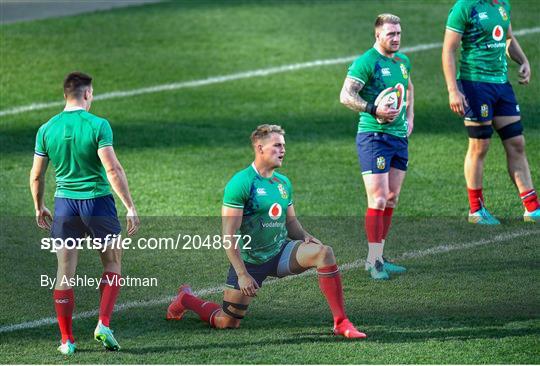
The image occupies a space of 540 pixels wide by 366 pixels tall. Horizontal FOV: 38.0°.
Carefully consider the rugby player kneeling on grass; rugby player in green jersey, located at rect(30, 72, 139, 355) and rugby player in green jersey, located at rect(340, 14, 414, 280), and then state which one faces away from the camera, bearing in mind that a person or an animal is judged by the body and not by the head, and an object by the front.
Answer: rugby player in green jersey, located at rect(30, 72, 139, 355)

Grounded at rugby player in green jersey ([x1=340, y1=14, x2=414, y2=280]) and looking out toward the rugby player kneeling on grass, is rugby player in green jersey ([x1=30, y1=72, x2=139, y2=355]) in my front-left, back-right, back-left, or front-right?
front-right

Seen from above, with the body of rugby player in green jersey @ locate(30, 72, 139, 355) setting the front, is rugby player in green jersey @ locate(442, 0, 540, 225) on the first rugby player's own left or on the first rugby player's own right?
on the first rugby player's own right

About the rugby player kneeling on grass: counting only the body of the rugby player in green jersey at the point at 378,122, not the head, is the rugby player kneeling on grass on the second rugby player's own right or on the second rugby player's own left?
on the second rugby player's own right

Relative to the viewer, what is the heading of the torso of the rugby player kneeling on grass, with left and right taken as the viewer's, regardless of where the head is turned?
facing the viewer and to the right of the viewer

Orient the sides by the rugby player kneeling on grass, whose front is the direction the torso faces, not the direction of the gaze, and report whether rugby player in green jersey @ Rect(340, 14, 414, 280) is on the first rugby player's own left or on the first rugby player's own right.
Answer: on the first rugby player's own left

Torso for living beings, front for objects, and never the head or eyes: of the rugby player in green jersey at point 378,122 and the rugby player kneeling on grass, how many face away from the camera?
0

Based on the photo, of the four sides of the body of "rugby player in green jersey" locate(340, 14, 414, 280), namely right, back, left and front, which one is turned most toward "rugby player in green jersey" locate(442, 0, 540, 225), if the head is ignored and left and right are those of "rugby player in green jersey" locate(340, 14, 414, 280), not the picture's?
left

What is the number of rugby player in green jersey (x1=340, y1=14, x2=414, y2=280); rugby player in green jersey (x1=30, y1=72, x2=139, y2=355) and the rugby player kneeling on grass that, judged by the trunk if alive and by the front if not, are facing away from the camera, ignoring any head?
1

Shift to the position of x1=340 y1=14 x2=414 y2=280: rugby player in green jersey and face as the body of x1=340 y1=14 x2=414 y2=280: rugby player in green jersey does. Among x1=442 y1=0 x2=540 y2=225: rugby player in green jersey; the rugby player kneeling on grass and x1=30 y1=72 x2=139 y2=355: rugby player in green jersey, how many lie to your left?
1

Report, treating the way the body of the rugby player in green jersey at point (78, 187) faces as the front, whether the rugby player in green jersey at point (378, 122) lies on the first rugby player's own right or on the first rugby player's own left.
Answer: on the first rugby player's own right

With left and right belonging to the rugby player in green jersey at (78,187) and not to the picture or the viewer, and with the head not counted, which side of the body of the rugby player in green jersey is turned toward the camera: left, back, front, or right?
back
